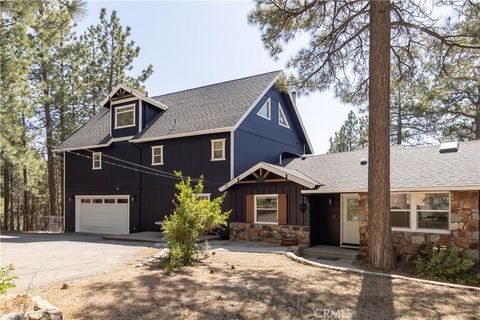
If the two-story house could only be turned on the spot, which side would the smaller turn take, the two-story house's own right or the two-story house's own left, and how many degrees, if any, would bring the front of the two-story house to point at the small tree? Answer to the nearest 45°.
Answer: approximately 45° to the two-story house's own left

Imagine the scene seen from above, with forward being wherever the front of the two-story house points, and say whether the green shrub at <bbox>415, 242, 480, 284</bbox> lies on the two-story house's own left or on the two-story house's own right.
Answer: on the two-story house's own left

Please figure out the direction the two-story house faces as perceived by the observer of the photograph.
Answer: facing the viewer and to the left of the viewer
